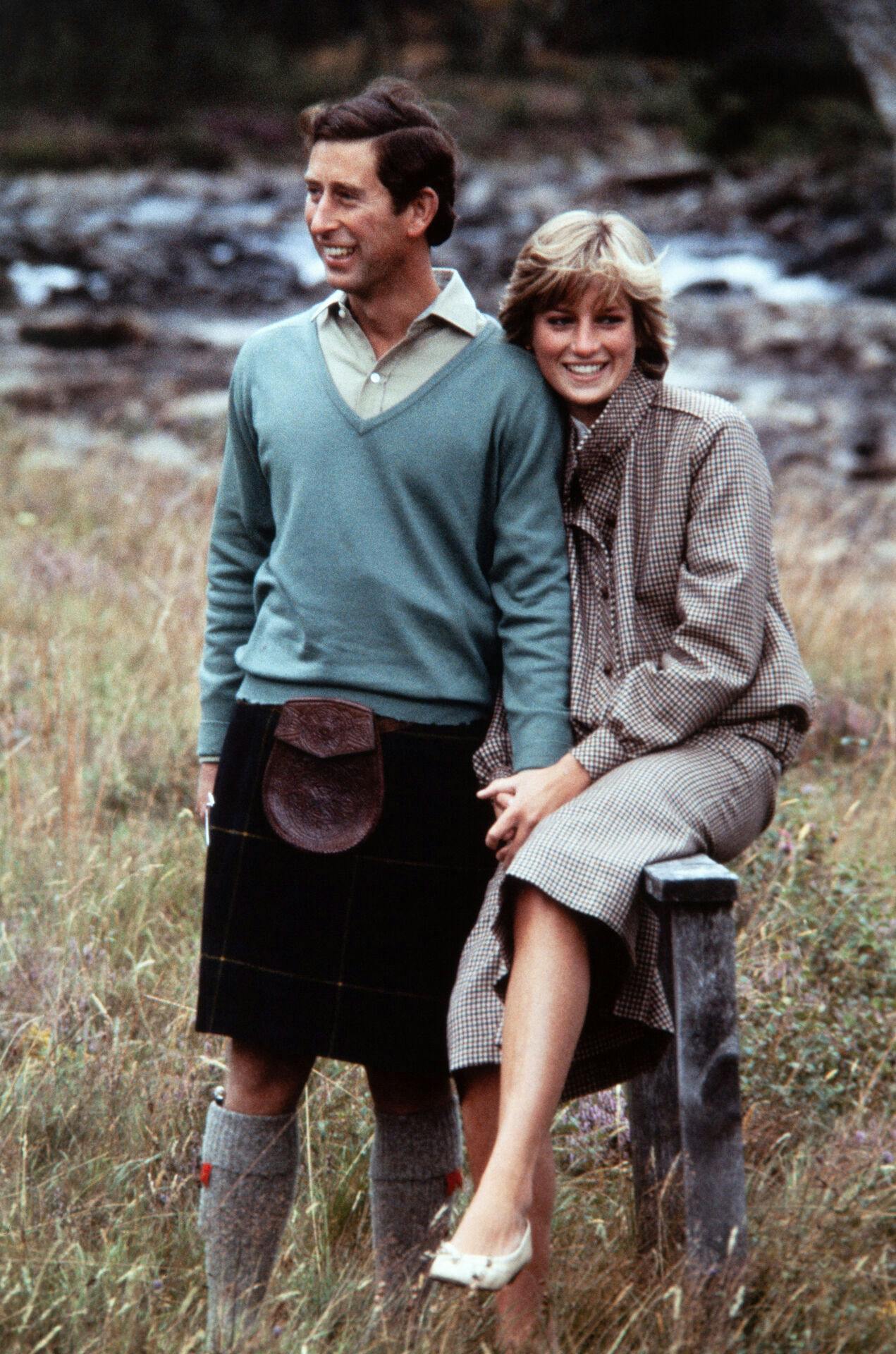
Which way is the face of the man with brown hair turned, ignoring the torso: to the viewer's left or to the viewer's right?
to the viewer's left

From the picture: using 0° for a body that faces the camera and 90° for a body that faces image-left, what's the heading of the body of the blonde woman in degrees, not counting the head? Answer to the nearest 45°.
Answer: approximately 45°
